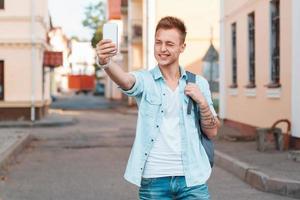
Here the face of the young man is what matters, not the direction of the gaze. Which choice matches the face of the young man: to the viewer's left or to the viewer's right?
to the viewer's left

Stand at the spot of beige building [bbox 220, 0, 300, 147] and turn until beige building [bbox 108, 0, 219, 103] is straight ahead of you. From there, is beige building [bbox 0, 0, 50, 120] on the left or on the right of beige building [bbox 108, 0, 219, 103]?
left

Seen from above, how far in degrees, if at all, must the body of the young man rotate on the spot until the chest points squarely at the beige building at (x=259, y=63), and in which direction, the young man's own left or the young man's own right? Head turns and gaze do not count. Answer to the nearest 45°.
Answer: approximately 180°

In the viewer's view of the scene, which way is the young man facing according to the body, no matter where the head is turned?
toward the camera

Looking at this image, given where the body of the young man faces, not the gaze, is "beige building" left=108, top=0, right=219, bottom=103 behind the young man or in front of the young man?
behind

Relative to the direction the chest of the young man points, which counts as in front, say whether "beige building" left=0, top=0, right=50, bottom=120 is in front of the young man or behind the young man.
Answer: behind

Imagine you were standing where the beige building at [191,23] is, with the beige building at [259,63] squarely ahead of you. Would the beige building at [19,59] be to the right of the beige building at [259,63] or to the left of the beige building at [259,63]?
right
